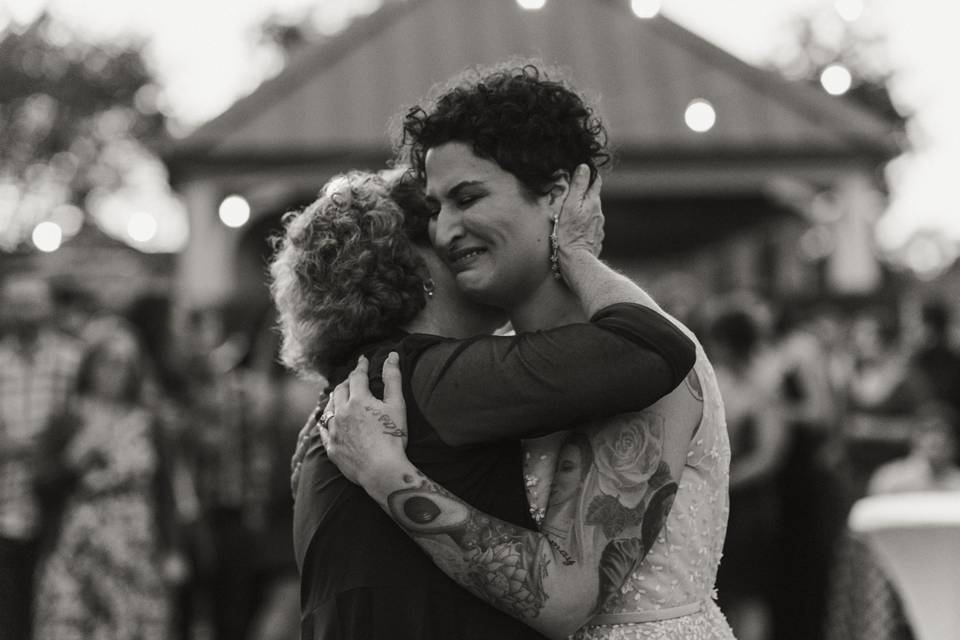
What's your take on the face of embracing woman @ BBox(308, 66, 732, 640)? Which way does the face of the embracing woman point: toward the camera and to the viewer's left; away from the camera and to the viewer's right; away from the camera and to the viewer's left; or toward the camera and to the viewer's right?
toward the camera and to the viewer's left

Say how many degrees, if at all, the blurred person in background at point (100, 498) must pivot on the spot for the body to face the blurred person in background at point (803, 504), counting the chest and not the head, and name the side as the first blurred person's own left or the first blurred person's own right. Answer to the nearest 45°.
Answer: approximately 90° to the first blurred person's own left

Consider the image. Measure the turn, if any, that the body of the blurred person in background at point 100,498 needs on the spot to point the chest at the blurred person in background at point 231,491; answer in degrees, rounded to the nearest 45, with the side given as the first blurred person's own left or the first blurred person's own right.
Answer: approximately 135° to the first blurred person's own left

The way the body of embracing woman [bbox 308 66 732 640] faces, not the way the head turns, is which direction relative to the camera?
to the viewer's left

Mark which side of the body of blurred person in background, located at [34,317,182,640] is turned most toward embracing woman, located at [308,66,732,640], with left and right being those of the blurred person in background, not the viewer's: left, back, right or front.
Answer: front

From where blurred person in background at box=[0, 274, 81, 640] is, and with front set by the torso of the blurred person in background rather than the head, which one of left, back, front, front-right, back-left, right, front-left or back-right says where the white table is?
front-left

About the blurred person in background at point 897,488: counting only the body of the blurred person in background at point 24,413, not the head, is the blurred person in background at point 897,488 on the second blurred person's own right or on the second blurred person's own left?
on the second blurred person's own left
